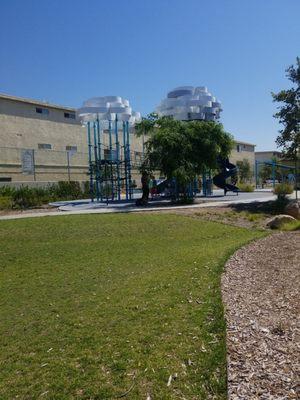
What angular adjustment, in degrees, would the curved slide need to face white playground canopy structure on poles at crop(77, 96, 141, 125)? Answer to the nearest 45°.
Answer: approximately 135° to its right

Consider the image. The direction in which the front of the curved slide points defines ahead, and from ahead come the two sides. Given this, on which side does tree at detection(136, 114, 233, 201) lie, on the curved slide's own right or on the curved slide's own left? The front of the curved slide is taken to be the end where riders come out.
on the curved slide's own right

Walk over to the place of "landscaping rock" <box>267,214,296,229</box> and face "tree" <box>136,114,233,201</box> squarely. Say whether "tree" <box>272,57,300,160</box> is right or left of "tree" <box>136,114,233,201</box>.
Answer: right

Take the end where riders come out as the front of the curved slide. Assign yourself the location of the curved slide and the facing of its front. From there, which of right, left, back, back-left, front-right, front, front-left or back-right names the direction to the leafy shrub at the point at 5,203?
back-right

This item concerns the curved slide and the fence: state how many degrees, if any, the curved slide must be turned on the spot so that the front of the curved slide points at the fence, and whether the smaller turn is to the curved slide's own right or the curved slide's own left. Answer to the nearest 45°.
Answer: approximately 180°

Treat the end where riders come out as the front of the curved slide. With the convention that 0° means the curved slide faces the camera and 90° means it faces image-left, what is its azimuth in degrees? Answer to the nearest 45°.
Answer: approximately 270°

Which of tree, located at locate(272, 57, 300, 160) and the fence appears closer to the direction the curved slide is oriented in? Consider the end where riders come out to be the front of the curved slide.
the tree

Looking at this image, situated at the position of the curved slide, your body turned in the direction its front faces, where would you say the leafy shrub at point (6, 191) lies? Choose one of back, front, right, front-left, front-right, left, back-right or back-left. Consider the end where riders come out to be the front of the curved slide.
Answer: back-right

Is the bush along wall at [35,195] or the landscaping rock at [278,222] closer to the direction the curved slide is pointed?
the landscaping rock
